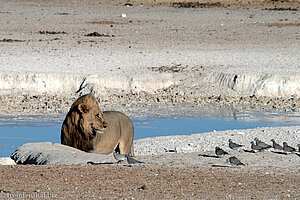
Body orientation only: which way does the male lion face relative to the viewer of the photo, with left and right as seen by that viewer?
facing to the left of the viewer
